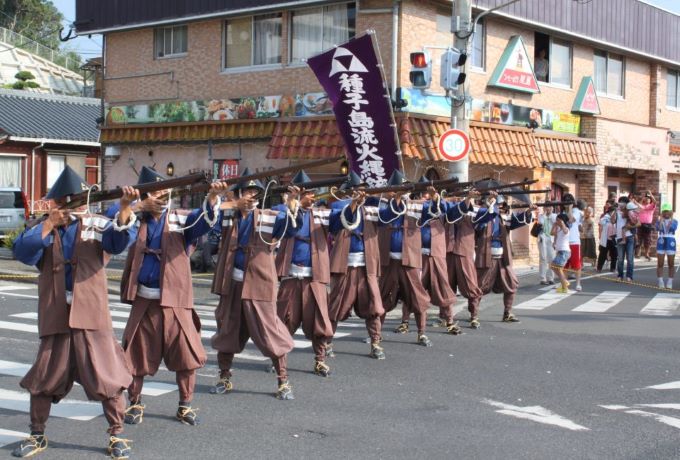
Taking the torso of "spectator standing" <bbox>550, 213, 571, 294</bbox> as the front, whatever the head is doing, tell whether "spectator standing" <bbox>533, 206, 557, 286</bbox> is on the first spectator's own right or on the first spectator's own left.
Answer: on the first spectator's own right

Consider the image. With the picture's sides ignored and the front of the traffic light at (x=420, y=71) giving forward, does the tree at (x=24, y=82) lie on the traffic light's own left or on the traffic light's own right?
on the traffic light's own right

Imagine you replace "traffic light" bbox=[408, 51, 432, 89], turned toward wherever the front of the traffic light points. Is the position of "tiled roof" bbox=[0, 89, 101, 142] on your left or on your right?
on your right

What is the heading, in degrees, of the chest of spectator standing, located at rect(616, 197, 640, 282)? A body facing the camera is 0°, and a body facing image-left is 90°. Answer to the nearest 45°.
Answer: approximately 0°

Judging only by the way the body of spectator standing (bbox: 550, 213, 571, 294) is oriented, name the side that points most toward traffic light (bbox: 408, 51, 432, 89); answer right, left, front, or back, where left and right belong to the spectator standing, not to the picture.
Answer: front

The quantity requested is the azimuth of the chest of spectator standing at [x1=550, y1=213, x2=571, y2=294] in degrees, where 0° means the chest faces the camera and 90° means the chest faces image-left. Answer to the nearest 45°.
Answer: approximately 45°

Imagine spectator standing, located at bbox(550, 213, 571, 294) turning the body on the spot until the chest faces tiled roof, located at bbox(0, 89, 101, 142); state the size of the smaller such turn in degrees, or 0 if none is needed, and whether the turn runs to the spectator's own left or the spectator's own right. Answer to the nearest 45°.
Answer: approximately 90° to the spectator's own right

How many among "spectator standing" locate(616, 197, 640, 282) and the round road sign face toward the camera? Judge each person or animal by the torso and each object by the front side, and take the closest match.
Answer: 2

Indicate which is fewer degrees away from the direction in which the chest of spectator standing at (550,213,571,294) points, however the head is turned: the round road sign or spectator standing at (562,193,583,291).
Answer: the round road sign
